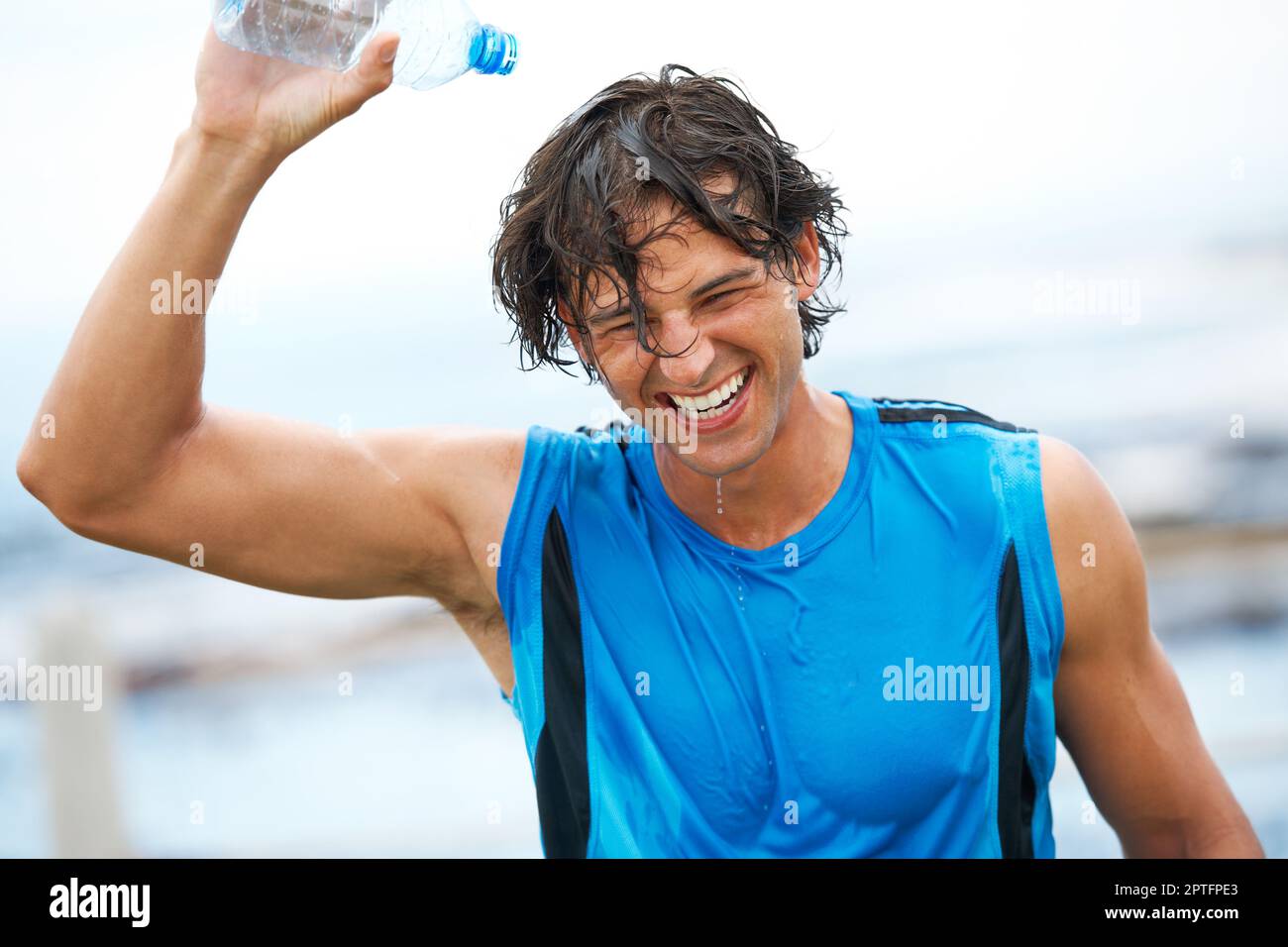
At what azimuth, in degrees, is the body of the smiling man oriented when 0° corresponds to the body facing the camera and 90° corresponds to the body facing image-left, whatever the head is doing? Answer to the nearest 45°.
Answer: approximately 0°
